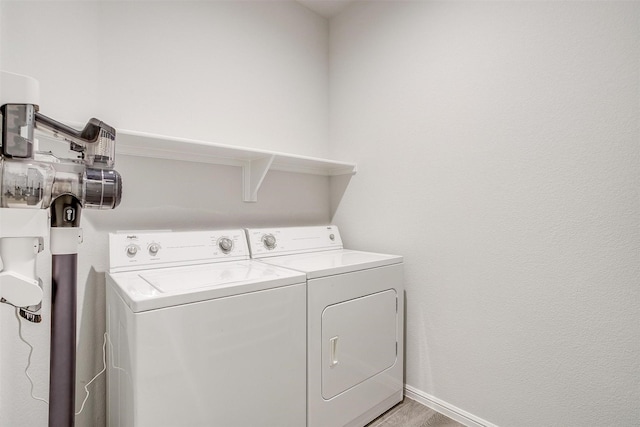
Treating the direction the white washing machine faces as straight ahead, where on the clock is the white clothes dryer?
The white clothes dryer is roughly at 10 o'clock from the white washing machine.

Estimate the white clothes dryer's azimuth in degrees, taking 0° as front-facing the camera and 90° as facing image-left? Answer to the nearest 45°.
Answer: approximately 315°

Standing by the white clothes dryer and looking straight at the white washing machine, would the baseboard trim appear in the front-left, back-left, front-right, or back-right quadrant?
back-left

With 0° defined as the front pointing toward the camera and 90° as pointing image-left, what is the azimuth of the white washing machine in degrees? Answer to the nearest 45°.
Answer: approximately 315°

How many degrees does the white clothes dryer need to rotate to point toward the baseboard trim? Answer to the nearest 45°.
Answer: approximately 45° to its left
